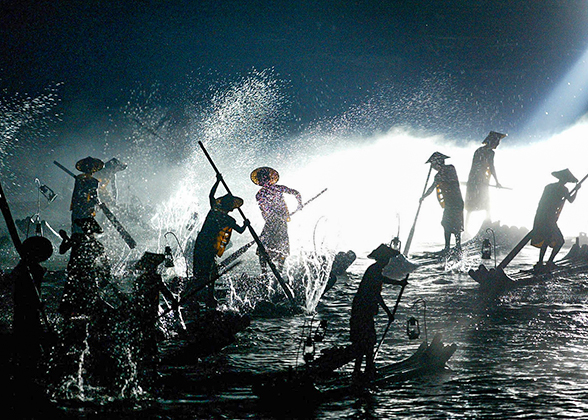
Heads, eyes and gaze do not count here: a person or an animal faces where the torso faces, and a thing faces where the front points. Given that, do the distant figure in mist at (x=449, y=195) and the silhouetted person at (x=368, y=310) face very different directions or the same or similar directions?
very different directions

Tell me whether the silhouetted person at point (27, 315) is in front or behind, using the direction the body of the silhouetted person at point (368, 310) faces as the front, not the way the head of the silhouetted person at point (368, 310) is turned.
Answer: behind

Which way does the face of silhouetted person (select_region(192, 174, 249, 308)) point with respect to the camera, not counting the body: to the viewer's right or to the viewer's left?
to the viewer's right

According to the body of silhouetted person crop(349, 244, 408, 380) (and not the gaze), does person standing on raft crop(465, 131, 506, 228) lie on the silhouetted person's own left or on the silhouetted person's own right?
on the silhouetted person's own left

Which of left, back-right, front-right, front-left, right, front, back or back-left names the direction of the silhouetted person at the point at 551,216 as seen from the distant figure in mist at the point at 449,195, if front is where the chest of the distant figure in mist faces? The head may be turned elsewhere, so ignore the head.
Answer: back-left

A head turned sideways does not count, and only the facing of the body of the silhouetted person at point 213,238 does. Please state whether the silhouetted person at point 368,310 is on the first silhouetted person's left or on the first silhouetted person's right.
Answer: on the first silhouetted person's right
